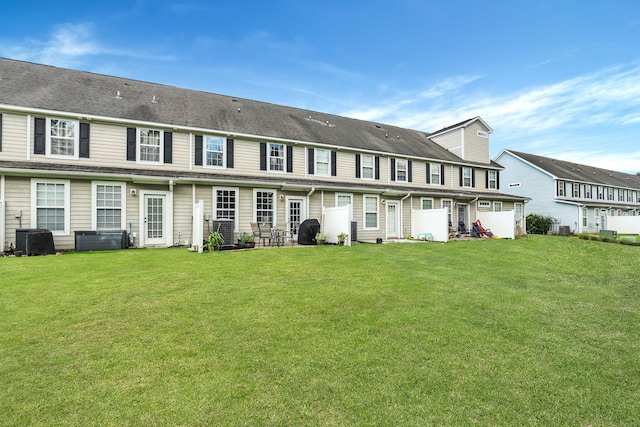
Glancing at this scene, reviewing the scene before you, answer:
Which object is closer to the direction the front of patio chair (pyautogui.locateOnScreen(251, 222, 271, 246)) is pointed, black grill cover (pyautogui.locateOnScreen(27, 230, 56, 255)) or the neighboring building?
the neighboring building

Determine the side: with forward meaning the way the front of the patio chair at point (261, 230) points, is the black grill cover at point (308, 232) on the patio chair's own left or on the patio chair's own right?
on the patio chair's own left

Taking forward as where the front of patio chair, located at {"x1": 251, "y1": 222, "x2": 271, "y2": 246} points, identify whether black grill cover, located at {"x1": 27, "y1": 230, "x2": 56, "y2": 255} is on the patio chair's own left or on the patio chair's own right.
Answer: on the patio chair's own right

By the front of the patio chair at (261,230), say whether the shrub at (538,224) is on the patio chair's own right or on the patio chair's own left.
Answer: on the patio chair's own left
